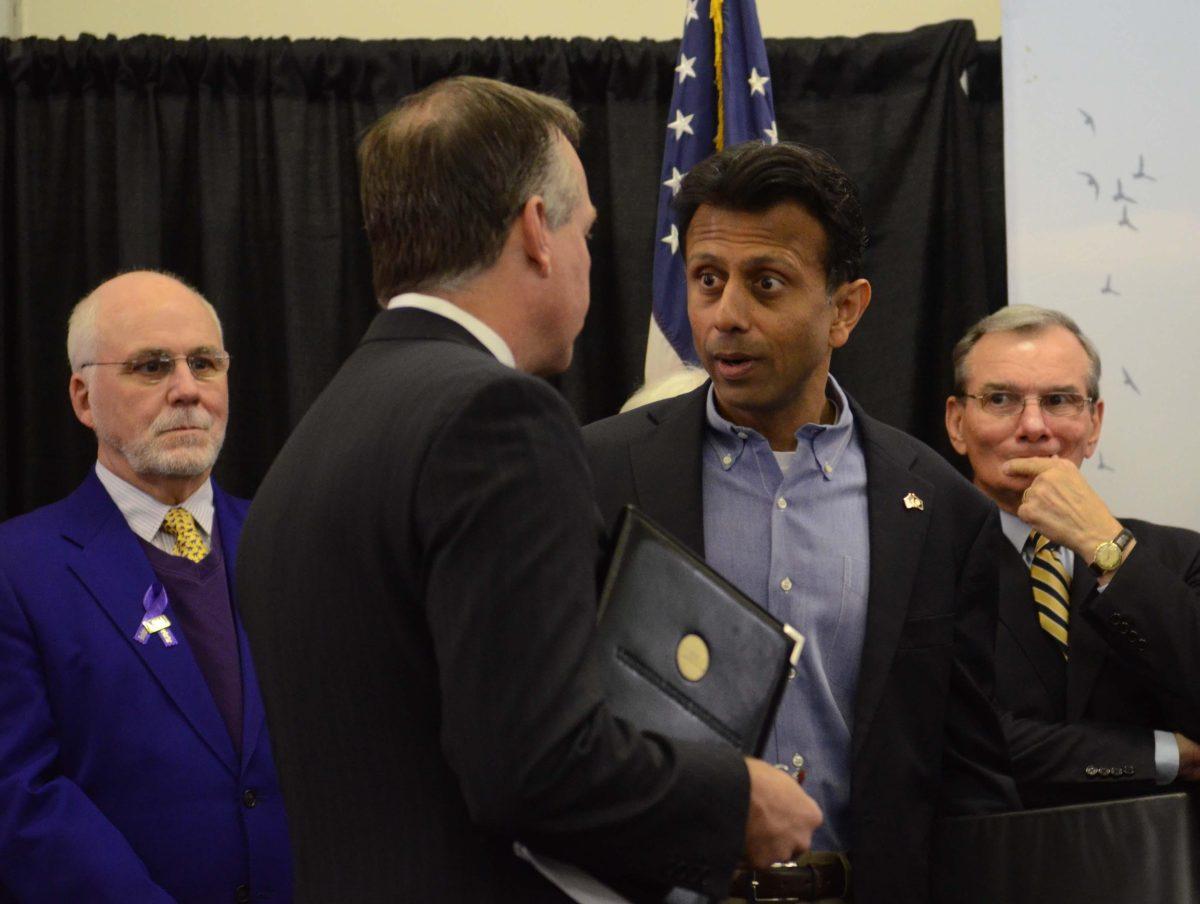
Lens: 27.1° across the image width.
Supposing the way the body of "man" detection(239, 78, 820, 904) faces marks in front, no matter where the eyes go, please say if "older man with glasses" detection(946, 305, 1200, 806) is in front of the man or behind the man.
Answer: in front

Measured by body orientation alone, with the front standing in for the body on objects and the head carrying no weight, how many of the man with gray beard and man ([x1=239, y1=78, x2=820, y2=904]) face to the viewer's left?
0

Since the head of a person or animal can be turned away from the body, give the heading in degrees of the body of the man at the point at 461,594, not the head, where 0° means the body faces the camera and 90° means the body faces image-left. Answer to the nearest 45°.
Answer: approximately 225°

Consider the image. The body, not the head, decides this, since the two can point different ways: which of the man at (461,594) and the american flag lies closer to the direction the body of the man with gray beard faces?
the man

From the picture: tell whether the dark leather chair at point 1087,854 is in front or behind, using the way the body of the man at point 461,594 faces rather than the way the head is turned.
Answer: in front

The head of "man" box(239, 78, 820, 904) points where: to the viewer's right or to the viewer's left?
to the viewer's right

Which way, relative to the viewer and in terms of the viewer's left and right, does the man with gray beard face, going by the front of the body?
facing the viewer and to the right of the viewer

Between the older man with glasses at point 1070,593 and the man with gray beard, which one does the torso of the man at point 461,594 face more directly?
the older man with glasses

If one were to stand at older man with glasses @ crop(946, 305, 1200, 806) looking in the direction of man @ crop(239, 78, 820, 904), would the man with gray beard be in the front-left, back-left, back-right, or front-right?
front-right
